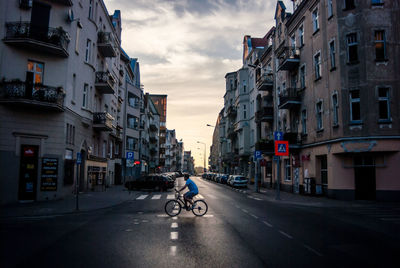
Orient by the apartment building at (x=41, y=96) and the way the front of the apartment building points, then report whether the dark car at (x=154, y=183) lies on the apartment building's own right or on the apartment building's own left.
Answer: on the apartment building's own left

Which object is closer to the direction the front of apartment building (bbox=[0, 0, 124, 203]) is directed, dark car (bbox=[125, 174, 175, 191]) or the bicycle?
the bicycle

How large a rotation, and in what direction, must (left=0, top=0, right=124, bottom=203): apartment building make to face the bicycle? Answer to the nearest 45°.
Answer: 0° — it already faces it
